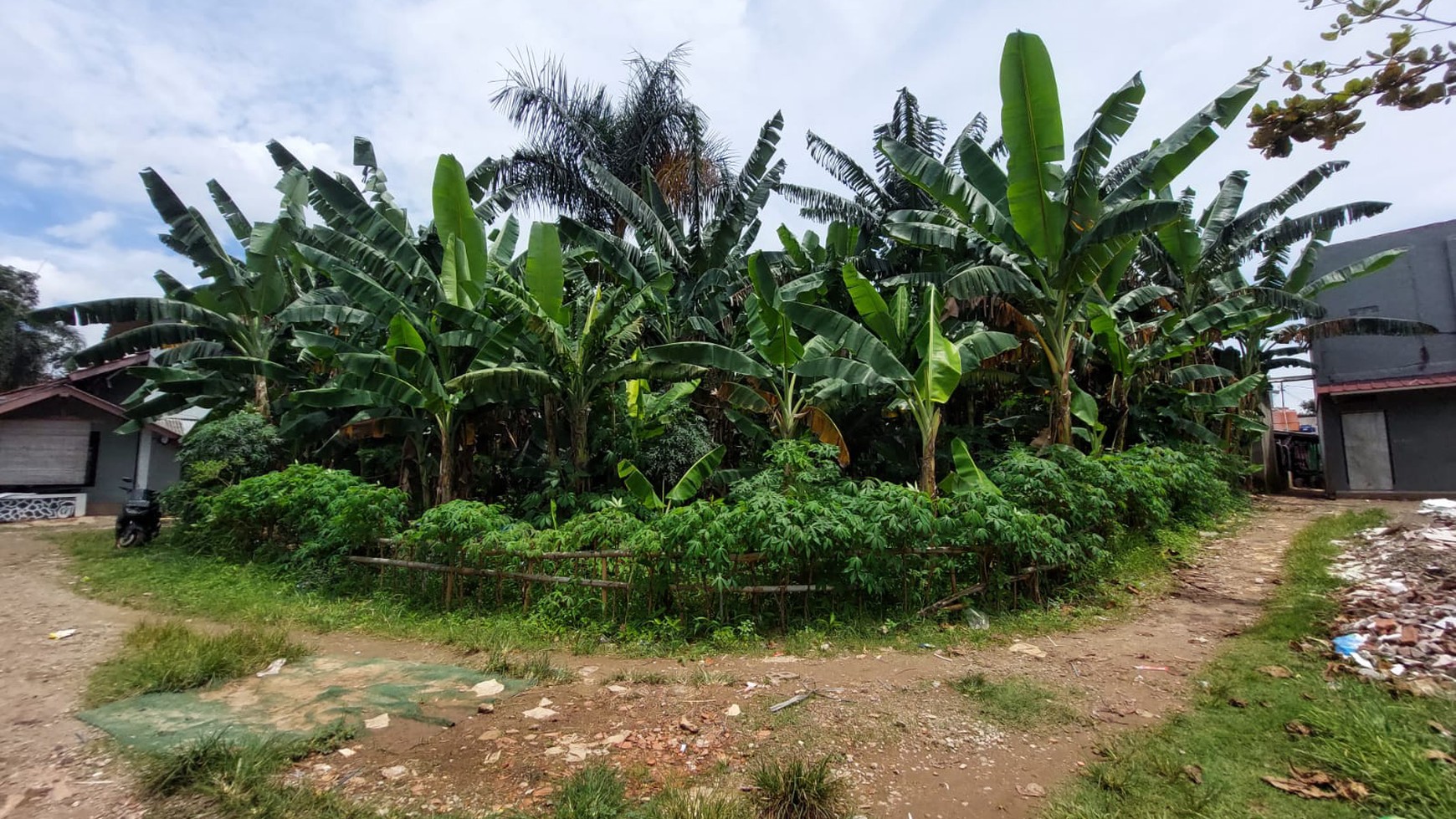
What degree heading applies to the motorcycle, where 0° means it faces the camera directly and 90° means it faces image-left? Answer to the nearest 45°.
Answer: approximately 45°

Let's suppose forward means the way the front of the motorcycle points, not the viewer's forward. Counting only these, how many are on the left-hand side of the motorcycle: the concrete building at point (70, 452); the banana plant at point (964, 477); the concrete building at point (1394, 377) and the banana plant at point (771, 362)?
3

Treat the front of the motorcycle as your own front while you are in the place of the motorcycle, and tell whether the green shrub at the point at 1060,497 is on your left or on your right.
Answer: on your left

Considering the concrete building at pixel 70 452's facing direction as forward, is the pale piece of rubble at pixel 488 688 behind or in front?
in front

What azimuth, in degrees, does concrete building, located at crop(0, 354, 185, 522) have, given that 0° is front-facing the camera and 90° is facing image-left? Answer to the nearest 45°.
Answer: approximately 0°

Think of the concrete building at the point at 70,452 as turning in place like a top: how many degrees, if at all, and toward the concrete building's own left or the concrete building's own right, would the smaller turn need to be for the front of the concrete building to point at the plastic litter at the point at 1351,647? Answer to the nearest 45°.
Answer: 0° — it already faces it

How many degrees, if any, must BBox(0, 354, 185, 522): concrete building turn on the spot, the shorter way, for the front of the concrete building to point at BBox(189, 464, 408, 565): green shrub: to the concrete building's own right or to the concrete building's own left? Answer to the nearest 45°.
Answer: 0° — it already faces it

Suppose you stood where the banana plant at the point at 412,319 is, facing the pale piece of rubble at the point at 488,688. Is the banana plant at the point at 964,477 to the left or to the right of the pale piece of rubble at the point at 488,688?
left

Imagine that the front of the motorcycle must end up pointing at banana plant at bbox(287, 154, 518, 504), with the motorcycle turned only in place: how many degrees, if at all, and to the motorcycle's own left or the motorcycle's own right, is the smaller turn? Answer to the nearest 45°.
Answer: approximately 90° to the motorcycle's own left

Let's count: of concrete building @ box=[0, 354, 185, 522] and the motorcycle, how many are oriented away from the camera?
0
